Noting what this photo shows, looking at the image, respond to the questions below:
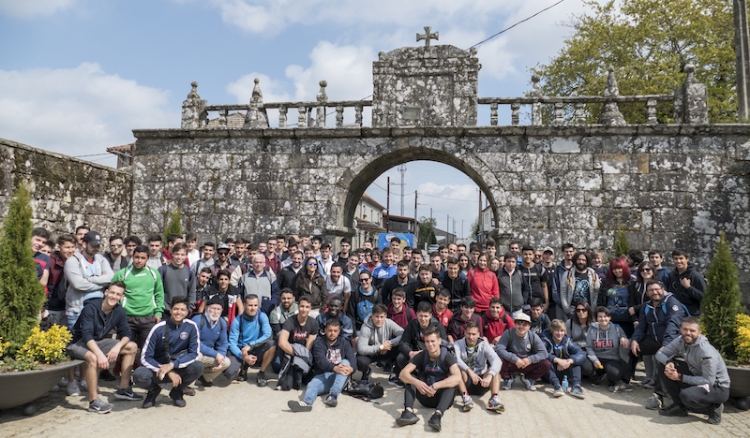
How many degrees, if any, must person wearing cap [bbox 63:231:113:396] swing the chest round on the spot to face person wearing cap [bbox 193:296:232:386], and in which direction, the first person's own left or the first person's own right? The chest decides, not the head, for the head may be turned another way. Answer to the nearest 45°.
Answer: approximately 45° to the first person's own left

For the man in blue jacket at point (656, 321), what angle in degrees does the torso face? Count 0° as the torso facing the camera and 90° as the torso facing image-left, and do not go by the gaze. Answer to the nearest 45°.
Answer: approximately 45°

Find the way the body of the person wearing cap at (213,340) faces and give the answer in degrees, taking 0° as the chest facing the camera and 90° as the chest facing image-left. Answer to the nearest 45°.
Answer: approximately 0°

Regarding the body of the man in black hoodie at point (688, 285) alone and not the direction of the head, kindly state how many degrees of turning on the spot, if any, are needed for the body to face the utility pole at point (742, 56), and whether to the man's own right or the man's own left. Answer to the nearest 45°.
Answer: approximately 135° to the man's own right

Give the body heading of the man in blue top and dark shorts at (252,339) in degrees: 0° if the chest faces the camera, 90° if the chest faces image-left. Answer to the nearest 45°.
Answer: approximately 0°

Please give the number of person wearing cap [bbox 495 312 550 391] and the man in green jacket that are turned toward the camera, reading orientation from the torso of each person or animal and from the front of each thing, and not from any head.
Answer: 2
